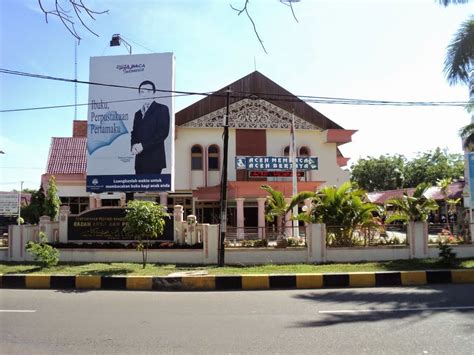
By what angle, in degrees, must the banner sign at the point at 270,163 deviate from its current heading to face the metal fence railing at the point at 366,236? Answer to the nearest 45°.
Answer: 0° — it already faces it

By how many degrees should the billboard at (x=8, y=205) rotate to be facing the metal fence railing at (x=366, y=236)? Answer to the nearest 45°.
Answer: approximately 45° to its left

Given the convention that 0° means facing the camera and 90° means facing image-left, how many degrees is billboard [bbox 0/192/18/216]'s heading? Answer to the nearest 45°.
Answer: approximately 0°

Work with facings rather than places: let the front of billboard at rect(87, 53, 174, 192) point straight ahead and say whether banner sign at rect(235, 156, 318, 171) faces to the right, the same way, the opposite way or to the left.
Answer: the same way

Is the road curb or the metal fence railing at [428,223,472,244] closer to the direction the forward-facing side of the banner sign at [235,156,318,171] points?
the road curb

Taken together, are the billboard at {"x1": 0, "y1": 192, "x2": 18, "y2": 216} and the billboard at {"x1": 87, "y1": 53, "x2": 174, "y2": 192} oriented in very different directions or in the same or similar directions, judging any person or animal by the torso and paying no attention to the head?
same or similar directions

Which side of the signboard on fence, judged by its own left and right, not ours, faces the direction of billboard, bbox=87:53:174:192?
back

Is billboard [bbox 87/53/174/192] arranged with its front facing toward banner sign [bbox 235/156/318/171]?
no

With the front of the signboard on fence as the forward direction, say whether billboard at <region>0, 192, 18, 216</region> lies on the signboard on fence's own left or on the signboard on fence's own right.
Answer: on the signboard on fence's own right

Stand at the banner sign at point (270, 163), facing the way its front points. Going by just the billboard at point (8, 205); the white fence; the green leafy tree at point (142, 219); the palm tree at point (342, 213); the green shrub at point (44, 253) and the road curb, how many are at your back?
0

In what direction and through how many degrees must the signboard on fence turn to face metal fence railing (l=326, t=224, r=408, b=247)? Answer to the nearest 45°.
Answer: approximately 90° to its left

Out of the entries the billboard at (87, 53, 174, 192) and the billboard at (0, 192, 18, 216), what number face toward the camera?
2

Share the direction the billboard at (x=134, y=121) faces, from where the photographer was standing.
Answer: facing the viewer

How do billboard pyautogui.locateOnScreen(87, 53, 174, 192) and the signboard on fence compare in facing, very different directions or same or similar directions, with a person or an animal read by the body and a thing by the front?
same or similar directions

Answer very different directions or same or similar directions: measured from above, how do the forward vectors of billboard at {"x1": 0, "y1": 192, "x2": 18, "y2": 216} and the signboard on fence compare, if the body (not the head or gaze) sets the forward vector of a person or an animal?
same or similar directions

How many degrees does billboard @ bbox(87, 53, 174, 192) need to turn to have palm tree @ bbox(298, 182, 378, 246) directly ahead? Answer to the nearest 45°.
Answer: approximately 45° to its left

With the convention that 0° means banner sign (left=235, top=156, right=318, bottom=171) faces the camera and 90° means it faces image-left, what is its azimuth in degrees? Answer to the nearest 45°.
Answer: approximately 0°
